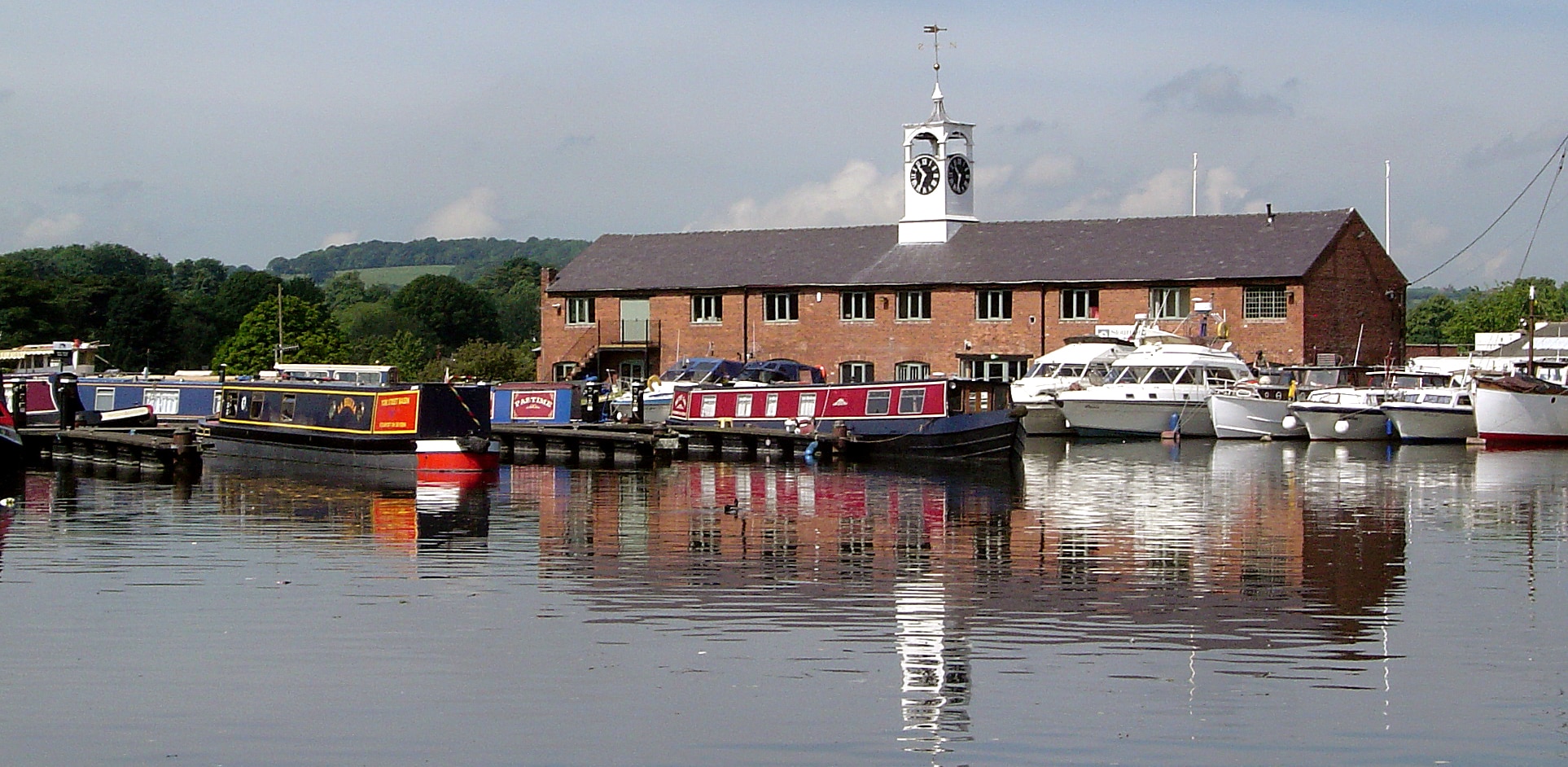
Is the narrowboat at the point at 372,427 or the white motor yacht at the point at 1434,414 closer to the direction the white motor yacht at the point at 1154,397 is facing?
the narrowboat

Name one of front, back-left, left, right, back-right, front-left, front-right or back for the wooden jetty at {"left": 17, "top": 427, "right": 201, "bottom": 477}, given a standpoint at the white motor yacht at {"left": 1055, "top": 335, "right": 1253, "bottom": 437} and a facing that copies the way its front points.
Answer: front-left

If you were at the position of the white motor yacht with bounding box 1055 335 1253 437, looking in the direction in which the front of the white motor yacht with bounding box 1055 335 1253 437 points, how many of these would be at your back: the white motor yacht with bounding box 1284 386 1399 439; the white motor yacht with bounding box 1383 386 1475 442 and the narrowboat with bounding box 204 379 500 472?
2

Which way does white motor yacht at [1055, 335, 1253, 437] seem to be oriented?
to the viewer's left

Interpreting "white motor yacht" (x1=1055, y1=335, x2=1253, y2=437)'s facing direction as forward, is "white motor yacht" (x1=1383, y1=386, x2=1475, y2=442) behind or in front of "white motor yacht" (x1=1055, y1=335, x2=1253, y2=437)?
behind

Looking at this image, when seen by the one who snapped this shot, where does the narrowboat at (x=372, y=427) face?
facing away from the viewer and to the left of the viewer
